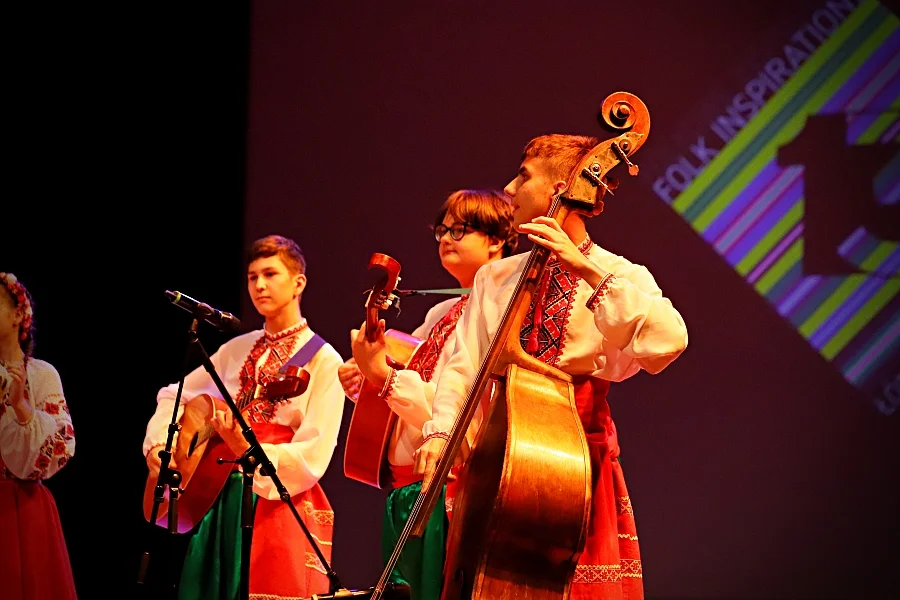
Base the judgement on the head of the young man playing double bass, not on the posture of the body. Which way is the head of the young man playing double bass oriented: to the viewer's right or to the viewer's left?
to the viewer's left

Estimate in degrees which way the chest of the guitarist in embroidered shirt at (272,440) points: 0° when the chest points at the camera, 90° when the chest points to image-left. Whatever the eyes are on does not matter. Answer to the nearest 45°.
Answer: approximately 45°

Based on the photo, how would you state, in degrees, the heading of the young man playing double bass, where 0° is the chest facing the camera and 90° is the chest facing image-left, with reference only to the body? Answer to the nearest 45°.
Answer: approximately 45°

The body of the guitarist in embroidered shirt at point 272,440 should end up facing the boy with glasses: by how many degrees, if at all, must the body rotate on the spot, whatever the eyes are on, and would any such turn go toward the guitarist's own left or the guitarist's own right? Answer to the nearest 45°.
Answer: approximately 90° to the guitarist's own left
